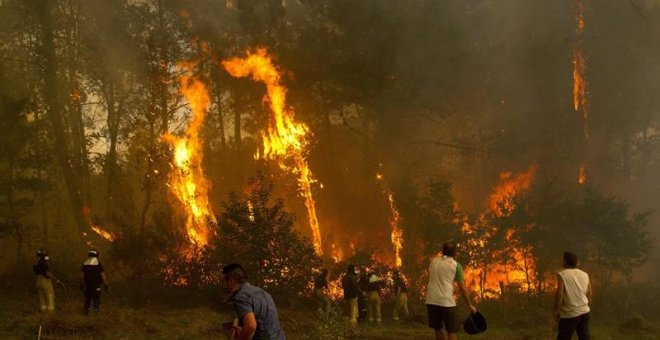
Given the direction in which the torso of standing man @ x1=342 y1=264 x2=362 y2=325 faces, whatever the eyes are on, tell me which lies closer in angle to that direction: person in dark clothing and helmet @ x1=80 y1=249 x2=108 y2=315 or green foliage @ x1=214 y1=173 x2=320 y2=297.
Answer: the green foliage

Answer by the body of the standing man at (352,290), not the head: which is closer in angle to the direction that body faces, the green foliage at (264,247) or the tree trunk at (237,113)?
the tree trunk

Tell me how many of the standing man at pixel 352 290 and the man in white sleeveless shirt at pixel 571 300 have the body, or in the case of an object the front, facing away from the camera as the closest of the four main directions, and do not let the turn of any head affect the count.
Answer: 2

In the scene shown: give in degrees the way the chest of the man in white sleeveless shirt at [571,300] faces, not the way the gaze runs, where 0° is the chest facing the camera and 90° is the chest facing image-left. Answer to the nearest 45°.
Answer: approximately 180°

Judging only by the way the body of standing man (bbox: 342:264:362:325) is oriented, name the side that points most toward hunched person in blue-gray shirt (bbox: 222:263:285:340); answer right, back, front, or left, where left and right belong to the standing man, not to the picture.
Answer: back

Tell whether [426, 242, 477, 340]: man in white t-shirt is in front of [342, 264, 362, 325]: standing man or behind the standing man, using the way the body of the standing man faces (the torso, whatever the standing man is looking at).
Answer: behind

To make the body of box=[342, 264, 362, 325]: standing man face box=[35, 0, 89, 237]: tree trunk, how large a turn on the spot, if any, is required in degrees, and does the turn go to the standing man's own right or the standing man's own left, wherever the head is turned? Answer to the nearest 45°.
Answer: approximately 45° to the standing man's own left

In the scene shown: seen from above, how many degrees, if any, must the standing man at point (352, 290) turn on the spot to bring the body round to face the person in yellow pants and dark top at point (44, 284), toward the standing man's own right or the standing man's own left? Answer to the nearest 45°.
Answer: approximately 90° to the standing man's own left

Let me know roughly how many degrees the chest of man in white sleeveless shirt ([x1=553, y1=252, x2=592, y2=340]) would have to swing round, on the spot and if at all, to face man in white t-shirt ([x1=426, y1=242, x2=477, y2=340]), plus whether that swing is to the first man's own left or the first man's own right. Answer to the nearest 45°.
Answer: approximately 90° to the first man's own left

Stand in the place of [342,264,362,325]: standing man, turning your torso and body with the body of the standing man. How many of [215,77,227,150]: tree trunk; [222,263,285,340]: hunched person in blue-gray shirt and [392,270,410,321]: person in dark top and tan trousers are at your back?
1

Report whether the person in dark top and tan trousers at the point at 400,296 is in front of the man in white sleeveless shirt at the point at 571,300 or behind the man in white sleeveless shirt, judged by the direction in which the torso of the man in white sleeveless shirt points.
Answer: in front

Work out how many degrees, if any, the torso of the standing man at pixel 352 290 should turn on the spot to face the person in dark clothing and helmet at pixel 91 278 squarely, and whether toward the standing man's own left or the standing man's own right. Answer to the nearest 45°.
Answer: approximately 90° to the standing man's own left

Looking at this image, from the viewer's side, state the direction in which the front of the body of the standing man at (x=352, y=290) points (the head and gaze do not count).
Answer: away from the camera
